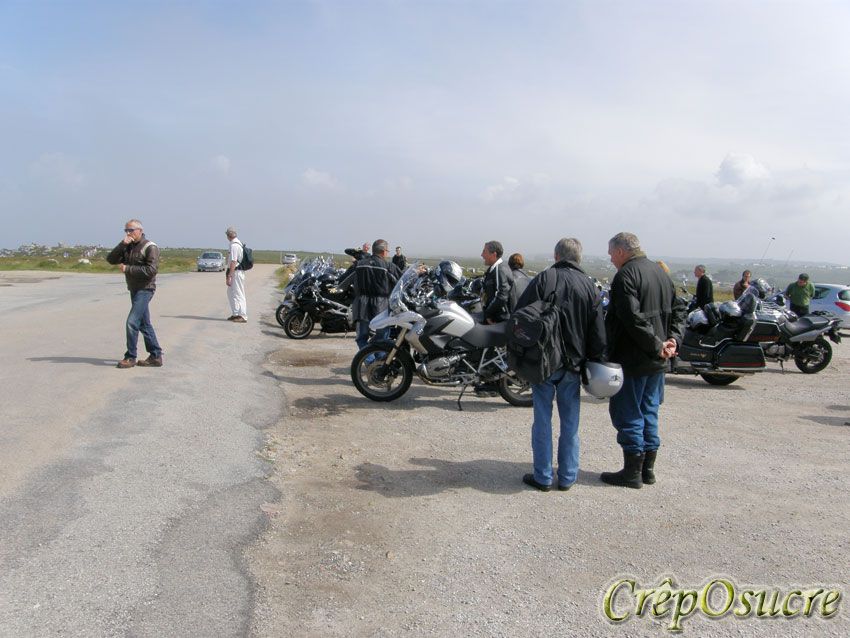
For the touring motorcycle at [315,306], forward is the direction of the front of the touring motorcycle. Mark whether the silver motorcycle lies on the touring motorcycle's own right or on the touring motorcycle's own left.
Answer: on the touring motorcycle's own left

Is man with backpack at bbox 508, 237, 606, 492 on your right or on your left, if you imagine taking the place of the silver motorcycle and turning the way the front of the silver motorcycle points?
on your left

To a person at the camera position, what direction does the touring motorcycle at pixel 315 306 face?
facing the viewer and to the left of the viewer

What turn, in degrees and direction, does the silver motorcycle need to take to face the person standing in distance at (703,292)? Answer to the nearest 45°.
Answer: approximately 135° to its right

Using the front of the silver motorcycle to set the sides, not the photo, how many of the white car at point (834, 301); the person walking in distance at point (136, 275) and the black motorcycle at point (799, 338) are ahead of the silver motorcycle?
1

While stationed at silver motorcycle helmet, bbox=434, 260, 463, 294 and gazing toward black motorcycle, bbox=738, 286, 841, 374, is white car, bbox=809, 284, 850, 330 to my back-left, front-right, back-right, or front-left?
front-left

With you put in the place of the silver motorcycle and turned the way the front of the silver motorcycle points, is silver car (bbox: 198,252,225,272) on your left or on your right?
on your right

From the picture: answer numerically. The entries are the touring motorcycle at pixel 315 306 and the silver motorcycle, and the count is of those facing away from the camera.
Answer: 0

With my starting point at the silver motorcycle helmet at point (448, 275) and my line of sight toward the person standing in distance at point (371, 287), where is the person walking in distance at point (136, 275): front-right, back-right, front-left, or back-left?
front-left

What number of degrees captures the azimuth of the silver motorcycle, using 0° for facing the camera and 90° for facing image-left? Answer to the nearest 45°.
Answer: approximately 90°

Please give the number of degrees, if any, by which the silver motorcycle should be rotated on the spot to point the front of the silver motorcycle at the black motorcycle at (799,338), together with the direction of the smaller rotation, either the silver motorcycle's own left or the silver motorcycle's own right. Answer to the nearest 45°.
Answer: approximately 135° to the silver motorcycle's own right

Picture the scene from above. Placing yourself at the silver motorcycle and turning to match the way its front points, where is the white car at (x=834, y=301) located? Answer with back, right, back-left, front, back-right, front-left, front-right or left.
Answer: back-right
